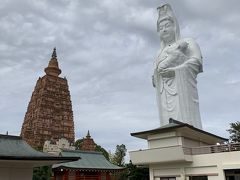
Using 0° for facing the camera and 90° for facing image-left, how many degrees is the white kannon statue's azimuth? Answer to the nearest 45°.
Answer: approximately 45°

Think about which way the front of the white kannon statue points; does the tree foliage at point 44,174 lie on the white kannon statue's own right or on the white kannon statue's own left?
on the white kannon statue's own right
